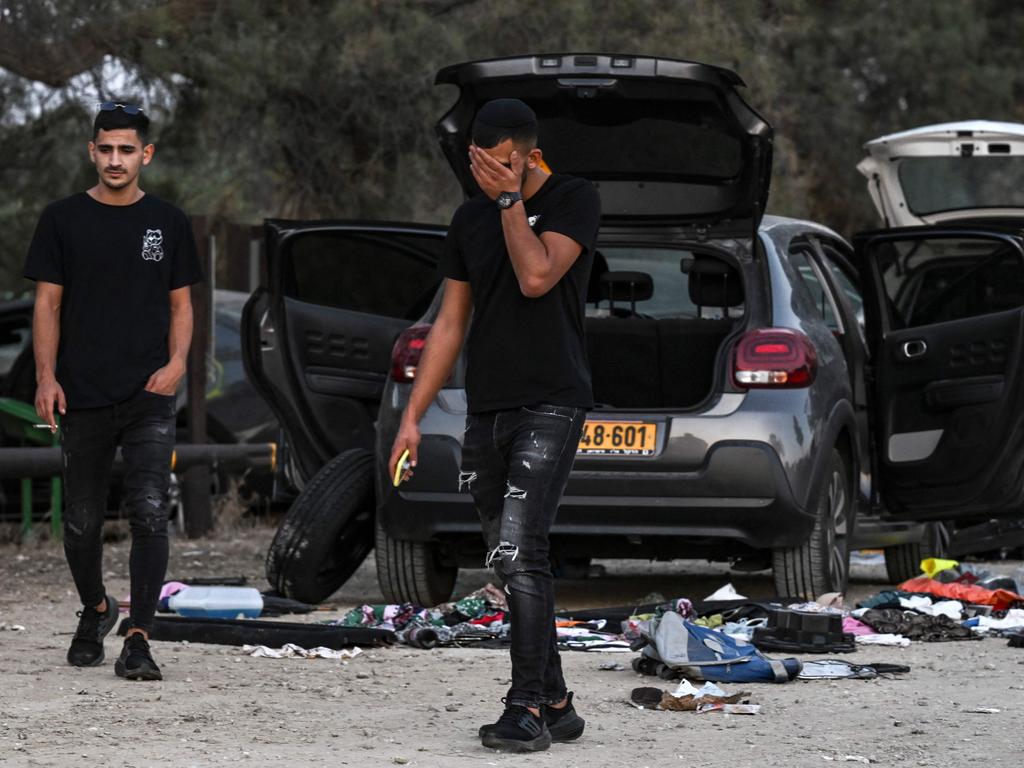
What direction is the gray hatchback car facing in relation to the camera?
away from the camera

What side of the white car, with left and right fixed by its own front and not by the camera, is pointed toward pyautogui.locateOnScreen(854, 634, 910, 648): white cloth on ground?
back

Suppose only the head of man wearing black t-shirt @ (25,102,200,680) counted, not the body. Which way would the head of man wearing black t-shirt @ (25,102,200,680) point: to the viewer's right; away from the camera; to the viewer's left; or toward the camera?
toward the camera

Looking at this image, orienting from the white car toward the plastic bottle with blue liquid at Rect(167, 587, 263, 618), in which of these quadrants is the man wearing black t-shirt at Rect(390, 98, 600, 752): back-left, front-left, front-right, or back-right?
front-left

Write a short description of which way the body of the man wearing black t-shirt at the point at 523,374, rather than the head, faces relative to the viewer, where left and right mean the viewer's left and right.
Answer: facing the viewer and to the left of the viewer

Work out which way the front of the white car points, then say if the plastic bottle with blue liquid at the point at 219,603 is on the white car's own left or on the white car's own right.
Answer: on the white car's own left

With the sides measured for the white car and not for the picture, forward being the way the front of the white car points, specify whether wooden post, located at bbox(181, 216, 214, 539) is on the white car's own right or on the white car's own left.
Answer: on the white car's own left

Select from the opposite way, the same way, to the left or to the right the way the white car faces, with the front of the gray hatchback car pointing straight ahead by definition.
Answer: the same way

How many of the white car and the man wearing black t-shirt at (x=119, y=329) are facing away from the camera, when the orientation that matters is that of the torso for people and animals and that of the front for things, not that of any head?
1

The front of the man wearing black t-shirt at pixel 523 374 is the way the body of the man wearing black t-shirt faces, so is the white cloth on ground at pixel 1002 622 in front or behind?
behind

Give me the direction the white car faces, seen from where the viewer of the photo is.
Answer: facing away from the viewer

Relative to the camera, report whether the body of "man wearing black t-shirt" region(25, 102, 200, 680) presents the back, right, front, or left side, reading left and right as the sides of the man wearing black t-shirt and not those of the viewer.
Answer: front

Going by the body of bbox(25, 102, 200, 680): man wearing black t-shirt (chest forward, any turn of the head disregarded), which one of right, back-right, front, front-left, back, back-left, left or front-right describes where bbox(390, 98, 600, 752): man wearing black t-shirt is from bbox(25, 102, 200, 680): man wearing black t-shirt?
front-left
